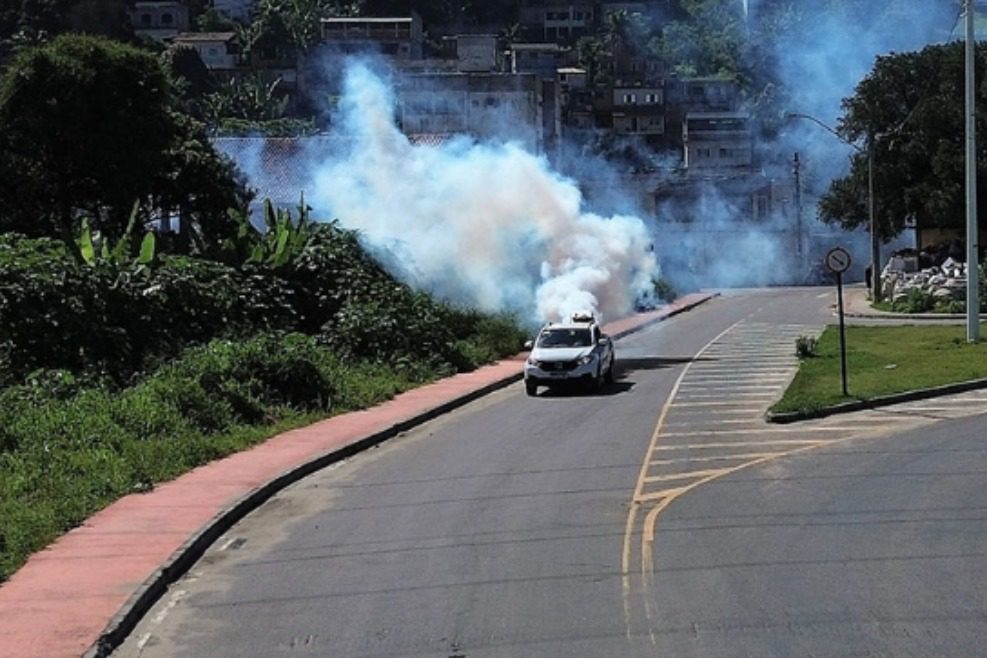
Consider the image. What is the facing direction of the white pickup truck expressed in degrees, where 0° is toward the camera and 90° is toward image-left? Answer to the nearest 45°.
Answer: approximately 0°

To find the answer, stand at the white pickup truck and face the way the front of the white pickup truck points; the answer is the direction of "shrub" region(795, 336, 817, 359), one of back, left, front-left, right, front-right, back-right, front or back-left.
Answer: back-left

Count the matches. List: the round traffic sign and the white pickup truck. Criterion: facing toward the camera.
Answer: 2

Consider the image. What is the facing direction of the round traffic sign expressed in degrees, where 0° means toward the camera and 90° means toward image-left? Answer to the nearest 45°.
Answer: approximately 0°
